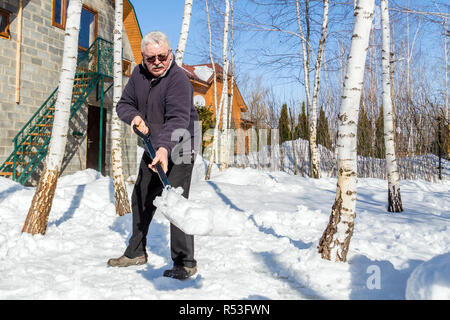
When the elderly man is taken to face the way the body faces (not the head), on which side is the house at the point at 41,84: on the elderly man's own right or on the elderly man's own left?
on the elderly man's own right

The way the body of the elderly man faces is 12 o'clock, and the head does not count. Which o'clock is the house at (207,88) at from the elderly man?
The house is roughly at 5 o'clock from the elderly man.

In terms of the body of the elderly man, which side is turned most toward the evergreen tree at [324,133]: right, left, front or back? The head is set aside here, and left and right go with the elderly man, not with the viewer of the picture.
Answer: back

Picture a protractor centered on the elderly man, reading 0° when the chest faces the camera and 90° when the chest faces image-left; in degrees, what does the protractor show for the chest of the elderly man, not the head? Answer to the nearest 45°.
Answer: approximately 45°

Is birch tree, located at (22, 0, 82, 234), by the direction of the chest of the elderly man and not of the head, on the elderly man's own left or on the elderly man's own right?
on the elderly man's own right

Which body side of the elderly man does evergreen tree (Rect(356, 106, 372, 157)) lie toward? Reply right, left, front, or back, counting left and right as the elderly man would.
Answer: back

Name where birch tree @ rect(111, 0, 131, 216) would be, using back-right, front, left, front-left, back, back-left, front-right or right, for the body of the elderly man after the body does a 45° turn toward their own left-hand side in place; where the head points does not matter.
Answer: back
